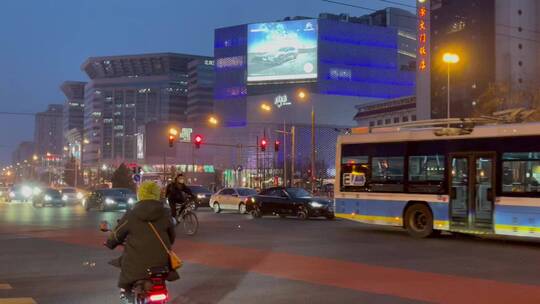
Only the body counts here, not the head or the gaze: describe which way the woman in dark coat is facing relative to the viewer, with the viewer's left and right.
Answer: facing away from the viewer and to the left of the viewer

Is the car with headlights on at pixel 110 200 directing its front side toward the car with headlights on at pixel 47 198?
no

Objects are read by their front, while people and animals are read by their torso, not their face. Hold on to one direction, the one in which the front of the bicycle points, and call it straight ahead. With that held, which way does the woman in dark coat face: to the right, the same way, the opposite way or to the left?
the opposite way

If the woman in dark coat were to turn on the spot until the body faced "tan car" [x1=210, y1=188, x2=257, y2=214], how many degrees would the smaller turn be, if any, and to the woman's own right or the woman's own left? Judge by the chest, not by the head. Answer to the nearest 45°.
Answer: approximately 45° to the woman's own right

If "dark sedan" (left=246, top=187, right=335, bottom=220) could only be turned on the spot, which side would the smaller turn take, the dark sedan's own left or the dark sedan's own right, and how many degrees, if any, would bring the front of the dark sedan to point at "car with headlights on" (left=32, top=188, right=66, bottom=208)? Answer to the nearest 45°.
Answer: approximately 180°

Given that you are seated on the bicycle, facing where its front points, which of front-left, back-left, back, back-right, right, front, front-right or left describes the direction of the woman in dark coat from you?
front-right

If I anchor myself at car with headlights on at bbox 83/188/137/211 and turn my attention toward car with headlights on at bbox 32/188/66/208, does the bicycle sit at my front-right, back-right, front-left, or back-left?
back-left

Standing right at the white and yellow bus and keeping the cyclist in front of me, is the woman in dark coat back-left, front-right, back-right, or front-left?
front-left

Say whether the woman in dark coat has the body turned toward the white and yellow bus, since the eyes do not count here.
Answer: no

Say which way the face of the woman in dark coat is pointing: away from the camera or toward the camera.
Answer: away from the camera

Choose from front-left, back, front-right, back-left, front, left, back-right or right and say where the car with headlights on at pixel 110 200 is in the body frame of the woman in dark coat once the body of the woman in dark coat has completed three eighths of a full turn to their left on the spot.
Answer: back
